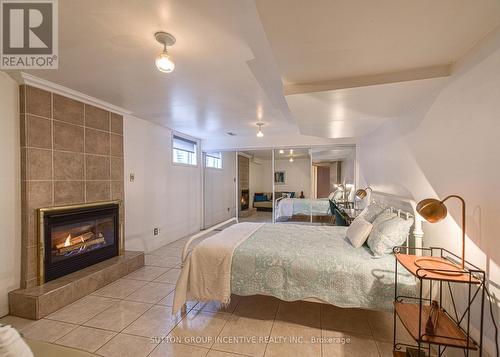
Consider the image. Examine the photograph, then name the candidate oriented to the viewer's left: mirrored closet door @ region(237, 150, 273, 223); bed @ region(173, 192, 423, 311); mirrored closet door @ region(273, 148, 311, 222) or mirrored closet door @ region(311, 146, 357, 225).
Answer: the bed

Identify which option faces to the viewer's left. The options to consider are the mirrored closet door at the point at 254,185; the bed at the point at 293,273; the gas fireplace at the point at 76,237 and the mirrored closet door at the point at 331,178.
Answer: the bed

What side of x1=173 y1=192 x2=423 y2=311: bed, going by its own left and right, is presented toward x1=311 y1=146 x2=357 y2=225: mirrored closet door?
right

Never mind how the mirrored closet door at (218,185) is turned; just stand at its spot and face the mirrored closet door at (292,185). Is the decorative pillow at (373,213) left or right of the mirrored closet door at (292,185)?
right

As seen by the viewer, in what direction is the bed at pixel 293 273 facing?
to the viewer's left

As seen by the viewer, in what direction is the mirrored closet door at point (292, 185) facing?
toward the camera

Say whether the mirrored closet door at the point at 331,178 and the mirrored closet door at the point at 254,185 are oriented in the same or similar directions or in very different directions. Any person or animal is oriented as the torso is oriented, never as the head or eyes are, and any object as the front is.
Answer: same or similar directions

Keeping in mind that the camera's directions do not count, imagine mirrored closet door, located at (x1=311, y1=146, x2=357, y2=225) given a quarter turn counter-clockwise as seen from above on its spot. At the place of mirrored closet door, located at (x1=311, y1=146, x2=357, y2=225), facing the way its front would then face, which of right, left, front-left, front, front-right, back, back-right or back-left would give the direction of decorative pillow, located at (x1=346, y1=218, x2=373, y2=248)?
right

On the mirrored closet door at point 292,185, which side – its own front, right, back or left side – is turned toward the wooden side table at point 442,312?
front

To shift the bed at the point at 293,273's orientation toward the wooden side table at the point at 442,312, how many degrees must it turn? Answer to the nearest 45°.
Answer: approximately 135° to its left

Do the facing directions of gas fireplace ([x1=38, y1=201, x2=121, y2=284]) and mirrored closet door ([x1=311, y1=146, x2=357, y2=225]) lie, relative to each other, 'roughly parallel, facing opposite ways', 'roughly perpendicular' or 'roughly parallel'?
roughly perpendicular

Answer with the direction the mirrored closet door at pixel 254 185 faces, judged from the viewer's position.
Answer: facing the viewer

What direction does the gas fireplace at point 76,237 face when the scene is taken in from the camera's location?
facing the viewer and to the right of the viewer

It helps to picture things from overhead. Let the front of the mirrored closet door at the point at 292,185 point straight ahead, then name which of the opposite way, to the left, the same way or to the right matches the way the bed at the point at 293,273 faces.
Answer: to the right

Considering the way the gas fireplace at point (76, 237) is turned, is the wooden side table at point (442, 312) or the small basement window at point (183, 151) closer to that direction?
the wooden side table

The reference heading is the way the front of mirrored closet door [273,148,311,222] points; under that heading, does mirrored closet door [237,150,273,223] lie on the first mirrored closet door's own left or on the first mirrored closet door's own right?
on the first mirrored closet door's own right

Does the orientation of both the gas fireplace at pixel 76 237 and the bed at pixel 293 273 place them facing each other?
yes

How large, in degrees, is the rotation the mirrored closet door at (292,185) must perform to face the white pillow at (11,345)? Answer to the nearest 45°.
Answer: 0° — it already faces it

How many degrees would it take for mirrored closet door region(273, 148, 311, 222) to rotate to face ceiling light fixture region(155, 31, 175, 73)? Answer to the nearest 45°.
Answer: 0° — it already faces it

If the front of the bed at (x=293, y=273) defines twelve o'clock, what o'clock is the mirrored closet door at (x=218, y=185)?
The mirrored closet door is roughly at 2 o'clock from the bed.

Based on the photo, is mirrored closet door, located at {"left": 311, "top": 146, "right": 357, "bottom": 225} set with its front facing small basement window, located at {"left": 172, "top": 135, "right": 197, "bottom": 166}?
no

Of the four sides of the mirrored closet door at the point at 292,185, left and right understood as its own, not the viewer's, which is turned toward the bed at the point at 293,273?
front

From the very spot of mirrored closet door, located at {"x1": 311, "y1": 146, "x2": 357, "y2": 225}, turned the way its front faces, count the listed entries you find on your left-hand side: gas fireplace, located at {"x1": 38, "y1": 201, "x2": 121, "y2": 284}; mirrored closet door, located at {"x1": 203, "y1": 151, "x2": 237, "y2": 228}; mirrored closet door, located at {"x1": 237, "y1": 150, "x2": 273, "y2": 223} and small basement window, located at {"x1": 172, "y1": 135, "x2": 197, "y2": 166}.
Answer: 0
